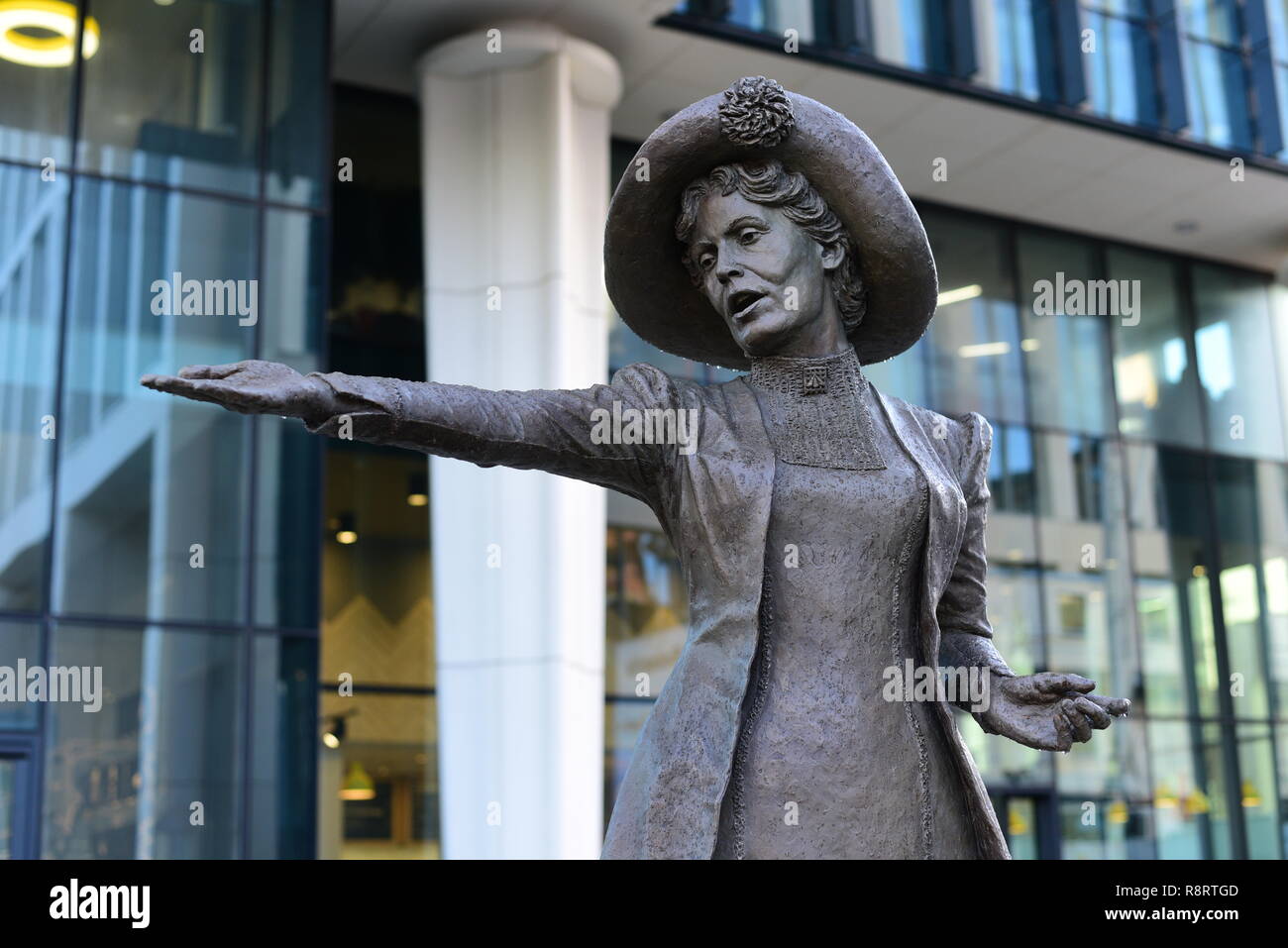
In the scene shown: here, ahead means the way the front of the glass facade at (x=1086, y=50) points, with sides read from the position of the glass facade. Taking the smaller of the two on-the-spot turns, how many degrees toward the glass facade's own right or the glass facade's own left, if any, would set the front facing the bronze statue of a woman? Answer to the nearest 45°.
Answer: approximately 45° to the glass facade's own right

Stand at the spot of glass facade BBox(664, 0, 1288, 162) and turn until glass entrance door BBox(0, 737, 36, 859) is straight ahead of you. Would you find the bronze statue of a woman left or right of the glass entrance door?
left

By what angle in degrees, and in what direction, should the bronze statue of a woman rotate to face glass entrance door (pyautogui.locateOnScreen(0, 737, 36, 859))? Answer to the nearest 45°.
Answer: approximately 135° to its right

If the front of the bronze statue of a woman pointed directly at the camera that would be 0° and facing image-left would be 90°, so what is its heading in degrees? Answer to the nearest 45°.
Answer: approximately 0°

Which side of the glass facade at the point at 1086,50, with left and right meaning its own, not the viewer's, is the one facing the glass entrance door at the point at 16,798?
right

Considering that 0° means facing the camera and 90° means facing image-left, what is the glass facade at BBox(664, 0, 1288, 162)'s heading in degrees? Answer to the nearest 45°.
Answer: approximately 315°
